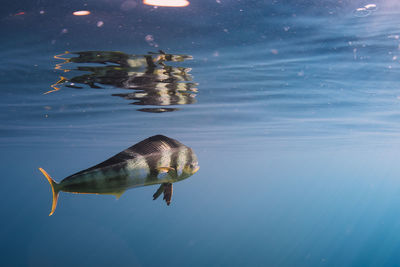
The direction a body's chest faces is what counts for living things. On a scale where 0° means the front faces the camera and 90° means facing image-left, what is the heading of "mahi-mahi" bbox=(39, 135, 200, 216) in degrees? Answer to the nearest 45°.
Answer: approximately 270°
